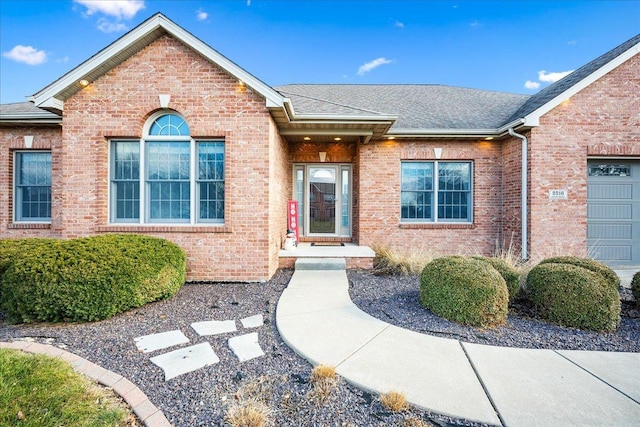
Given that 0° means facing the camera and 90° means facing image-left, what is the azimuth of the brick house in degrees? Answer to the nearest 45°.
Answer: approximately 0°

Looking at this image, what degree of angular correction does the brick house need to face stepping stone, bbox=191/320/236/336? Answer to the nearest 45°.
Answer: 0° — it already faces it

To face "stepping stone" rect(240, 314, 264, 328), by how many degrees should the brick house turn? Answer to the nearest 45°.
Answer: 0° — it already faces it

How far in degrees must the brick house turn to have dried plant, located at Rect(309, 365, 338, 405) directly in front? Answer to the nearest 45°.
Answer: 0° — it already faces it

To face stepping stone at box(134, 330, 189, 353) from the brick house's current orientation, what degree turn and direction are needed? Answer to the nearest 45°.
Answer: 0° — it already faces it

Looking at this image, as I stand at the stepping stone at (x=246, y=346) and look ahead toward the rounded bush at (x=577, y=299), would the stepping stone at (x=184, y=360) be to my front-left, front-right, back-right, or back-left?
back-right

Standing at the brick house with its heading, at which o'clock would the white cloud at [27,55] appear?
The white cloud is roughly at 4 o'clock from the brick house.

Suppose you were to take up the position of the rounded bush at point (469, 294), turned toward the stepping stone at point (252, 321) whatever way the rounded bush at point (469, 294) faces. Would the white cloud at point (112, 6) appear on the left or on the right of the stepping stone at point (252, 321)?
right

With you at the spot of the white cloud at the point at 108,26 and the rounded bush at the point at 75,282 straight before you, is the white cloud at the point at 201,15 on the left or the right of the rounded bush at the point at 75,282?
left

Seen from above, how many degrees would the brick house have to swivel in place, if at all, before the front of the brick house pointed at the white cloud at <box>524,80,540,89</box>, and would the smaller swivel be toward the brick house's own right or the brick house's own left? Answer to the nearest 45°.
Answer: approximately 135° to the brick house's own left
